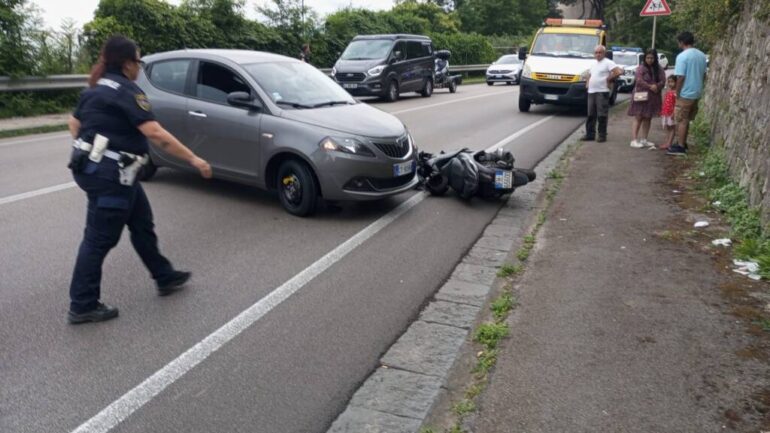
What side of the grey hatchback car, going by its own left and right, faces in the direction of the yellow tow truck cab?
left

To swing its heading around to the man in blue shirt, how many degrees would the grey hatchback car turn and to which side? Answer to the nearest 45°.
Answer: approximately 45° to its left

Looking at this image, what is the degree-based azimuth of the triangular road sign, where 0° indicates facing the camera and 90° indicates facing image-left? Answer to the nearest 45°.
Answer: approximately 0°

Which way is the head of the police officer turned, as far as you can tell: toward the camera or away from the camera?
away from the camera

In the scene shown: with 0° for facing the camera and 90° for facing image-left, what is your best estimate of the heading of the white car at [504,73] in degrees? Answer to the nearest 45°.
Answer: approximately 45°

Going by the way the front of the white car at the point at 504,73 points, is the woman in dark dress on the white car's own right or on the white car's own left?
on the white car's own left

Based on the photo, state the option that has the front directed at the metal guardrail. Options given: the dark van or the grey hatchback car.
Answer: the dark van

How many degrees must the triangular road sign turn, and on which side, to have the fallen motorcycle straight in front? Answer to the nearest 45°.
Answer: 0° — it already faces it

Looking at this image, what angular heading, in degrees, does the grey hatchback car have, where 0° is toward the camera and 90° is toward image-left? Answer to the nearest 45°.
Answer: approximately 315°

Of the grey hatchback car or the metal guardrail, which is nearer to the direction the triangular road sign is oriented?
the grey hatchback car
